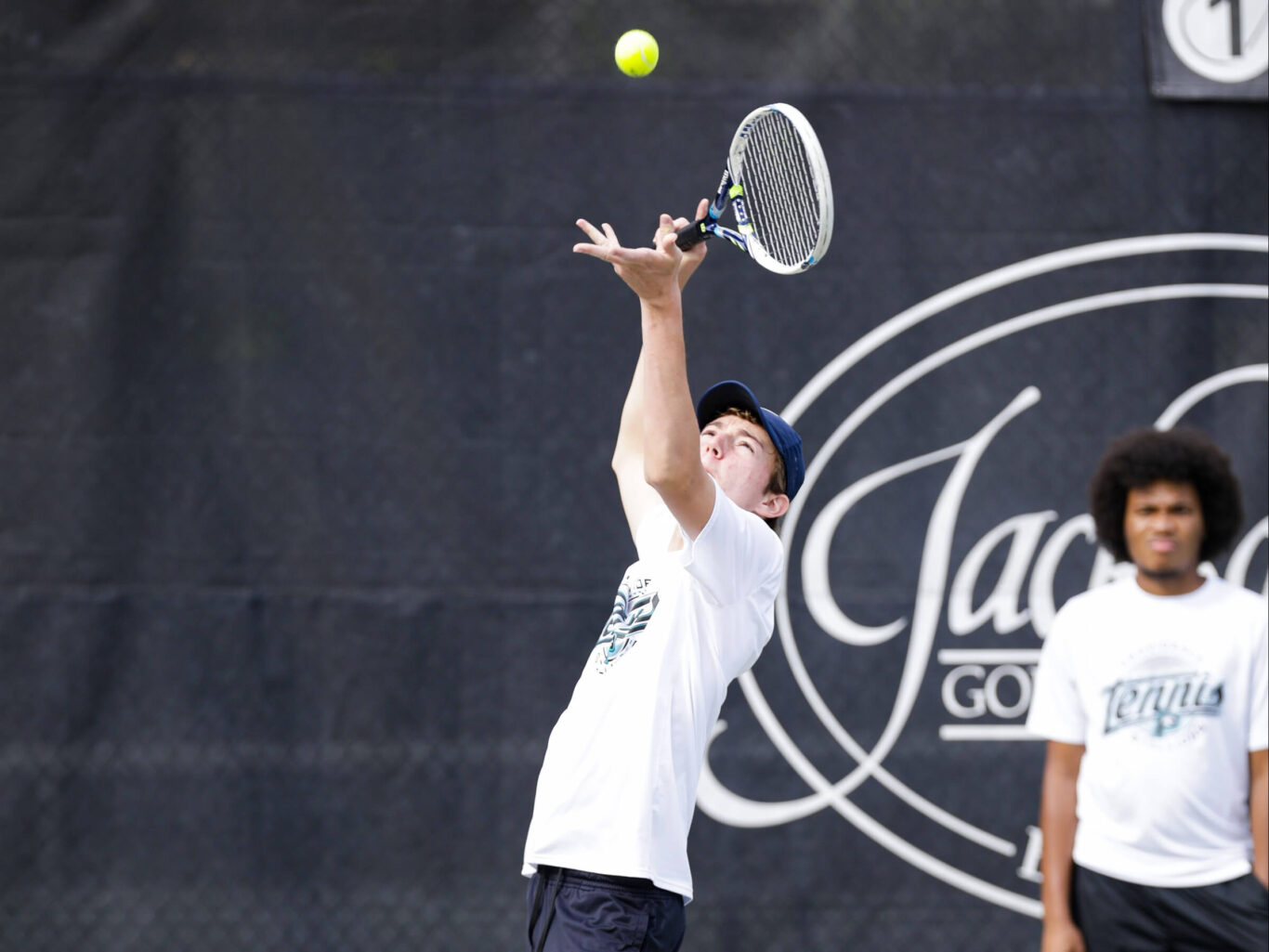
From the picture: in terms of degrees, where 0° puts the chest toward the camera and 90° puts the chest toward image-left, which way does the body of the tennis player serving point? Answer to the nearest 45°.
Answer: approximately 45°
